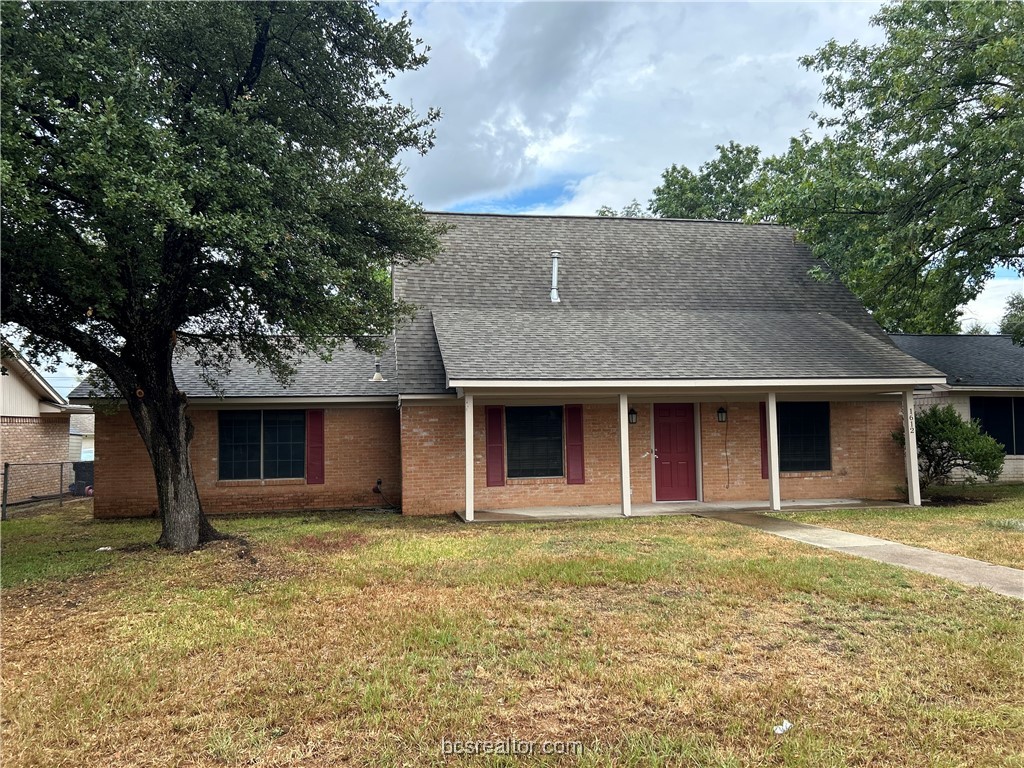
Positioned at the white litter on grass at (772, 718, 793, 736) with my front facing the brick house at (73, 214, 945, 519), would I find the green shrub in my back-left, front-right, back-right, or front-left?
front-right

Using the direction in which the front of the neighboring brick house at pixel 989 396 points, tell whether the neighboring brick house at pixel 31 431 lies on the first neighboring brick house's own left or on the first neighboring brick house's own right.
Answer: on the first neighboring brick house's own right

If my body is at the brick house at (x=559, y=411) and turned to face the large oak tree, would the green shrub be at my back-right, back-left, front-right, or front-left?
back-left

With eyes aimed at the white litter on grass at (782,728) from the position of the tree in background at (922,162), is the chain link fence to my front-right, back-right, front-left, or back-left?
front-right

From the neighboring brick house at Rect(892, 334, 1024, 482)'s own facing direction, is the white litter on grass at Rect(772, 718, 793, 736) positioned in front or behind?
in front

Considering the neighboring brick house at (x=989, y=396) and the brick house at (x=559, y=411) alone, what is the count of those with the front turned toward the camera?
2

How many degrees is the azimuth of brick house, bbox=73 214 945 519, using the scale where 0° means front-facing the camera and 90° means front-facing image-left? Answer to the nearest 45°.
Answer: approximately 0°

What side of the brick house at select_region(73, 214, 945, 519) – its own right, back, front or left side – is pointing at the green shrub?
left

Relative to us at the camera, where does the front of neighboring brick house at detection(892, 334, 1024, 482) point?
facing the viewer

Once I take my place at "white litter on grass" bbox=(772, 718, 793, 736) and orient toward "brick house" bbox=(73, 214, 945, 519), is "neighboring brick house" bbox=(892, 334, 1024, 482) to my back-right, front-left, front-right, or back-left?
front-right

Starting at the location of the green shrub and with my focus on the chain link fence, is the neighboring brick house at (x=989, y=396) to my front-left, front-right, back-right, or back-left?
back-right

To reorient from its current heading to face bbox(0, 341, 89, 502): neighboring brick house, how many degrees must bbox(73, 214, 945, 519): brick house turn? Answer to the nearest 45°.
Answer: approximately 90° to its right
